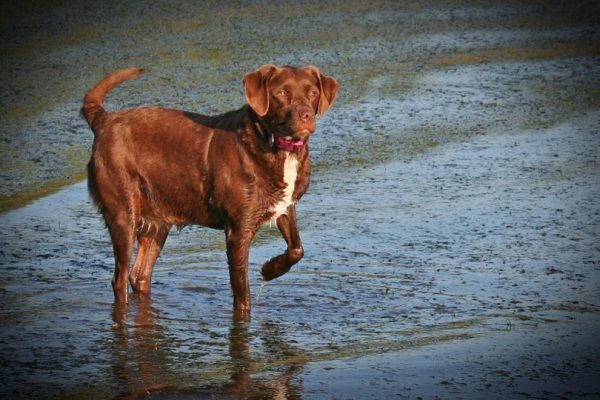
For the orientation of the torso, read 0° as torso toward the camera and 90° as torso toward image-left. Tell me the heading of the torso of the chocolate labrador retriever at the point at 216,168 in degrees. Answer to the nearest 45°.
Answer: approximately 315°
